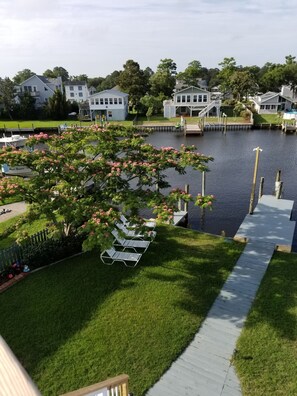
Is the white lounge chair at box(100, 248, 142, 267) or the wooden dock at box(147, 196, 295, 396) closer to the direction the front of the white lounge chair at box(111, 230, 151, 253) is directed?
the wooden dock

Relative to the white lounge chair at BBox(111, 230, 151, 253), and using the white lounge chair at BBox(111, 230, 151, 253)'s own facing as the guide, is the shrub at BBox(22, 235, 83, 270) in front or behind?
behind

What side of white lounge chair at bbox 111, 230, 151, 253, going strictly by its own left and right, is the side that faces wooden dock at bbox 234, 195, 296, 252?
front

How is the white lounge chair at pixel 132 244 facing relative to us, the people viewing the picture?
facing to the right of the viewer

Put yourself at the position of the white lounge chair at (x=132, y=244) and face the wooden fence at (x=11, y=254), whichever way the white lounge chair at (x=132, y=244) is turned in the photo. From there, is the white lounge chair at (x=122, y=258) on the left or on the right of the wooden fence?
left

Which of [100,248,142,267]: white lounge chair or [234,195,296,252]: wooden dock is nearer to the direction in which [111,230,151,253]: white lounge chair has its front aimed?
the wooden dock

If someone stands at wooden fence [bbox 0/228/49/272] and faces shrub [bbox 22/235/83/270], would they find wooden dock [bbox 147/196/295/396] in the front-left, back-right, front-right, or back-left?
front-right
